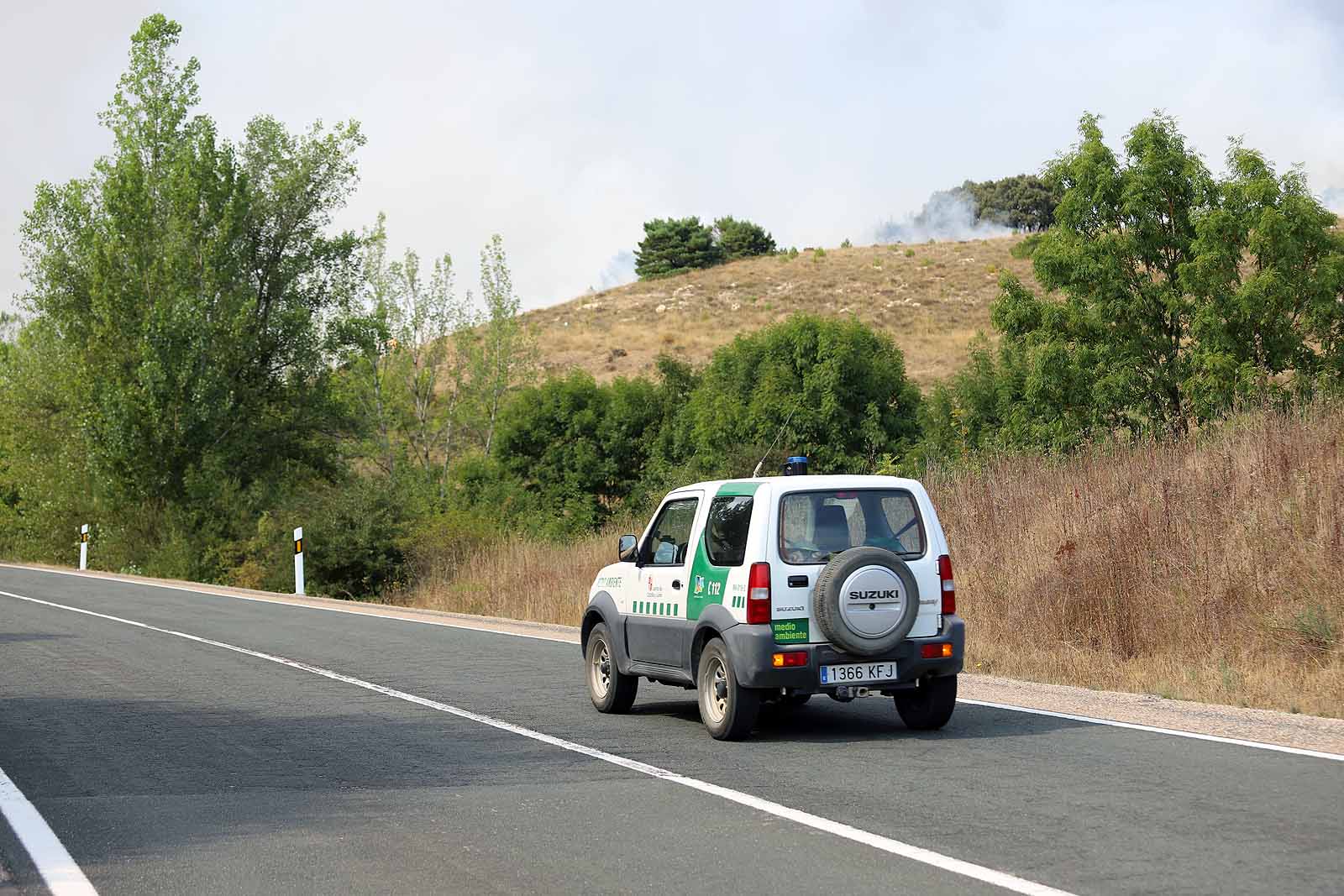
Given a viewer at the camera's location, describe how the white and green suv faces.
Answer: facing away from the viewer and to the left of the viewer

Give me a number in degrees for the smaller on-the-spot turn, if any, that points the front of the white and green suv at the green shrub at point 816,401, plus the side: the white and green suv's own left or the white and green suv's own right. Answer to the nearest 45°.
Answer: approximately 45° to the white and green suv's own right
